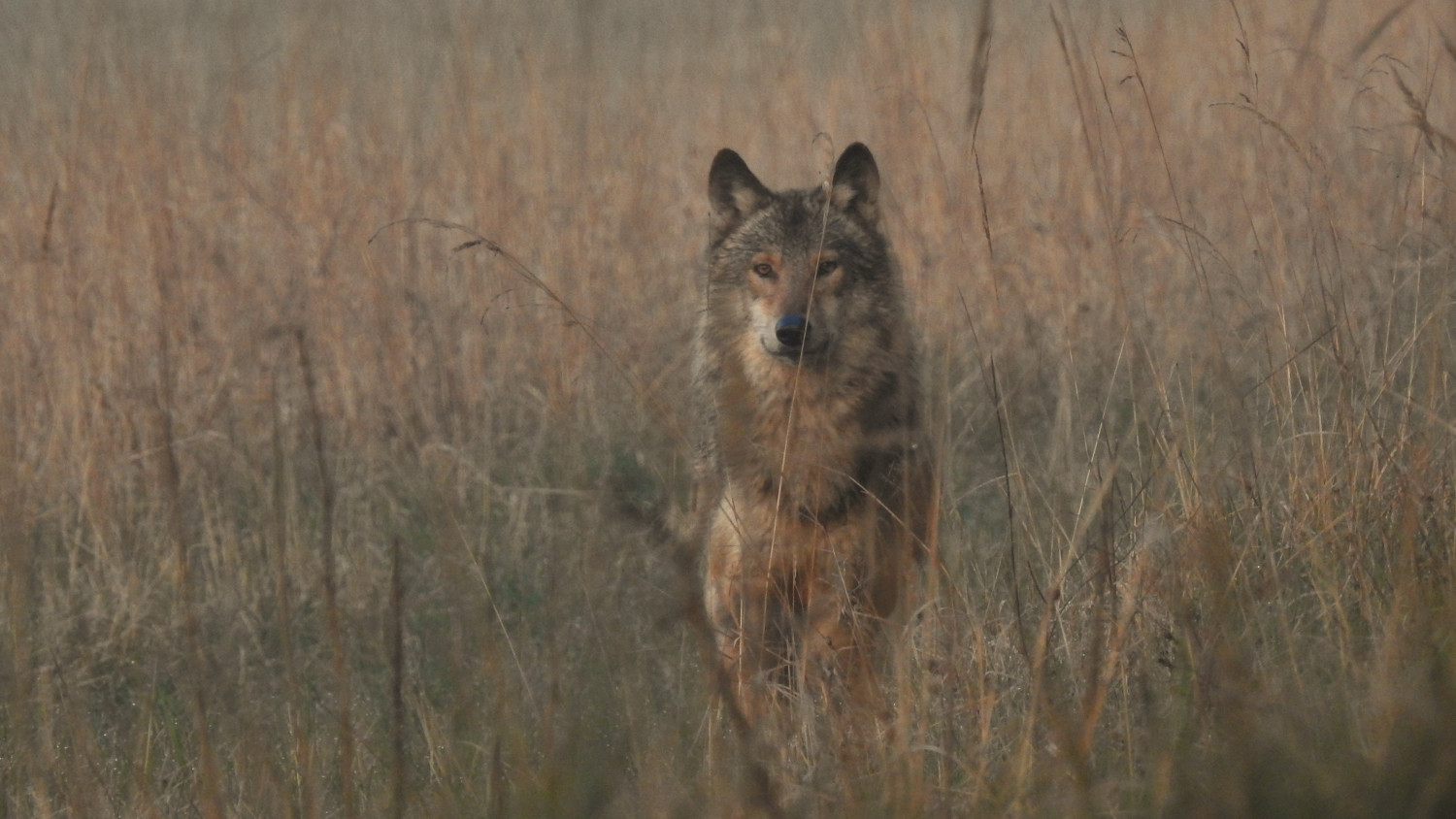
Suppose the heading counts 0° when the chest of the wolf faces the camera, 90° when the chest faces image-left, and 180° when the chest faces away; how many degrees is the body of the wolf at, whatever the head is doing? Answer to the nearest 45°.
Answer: approximately 0°
